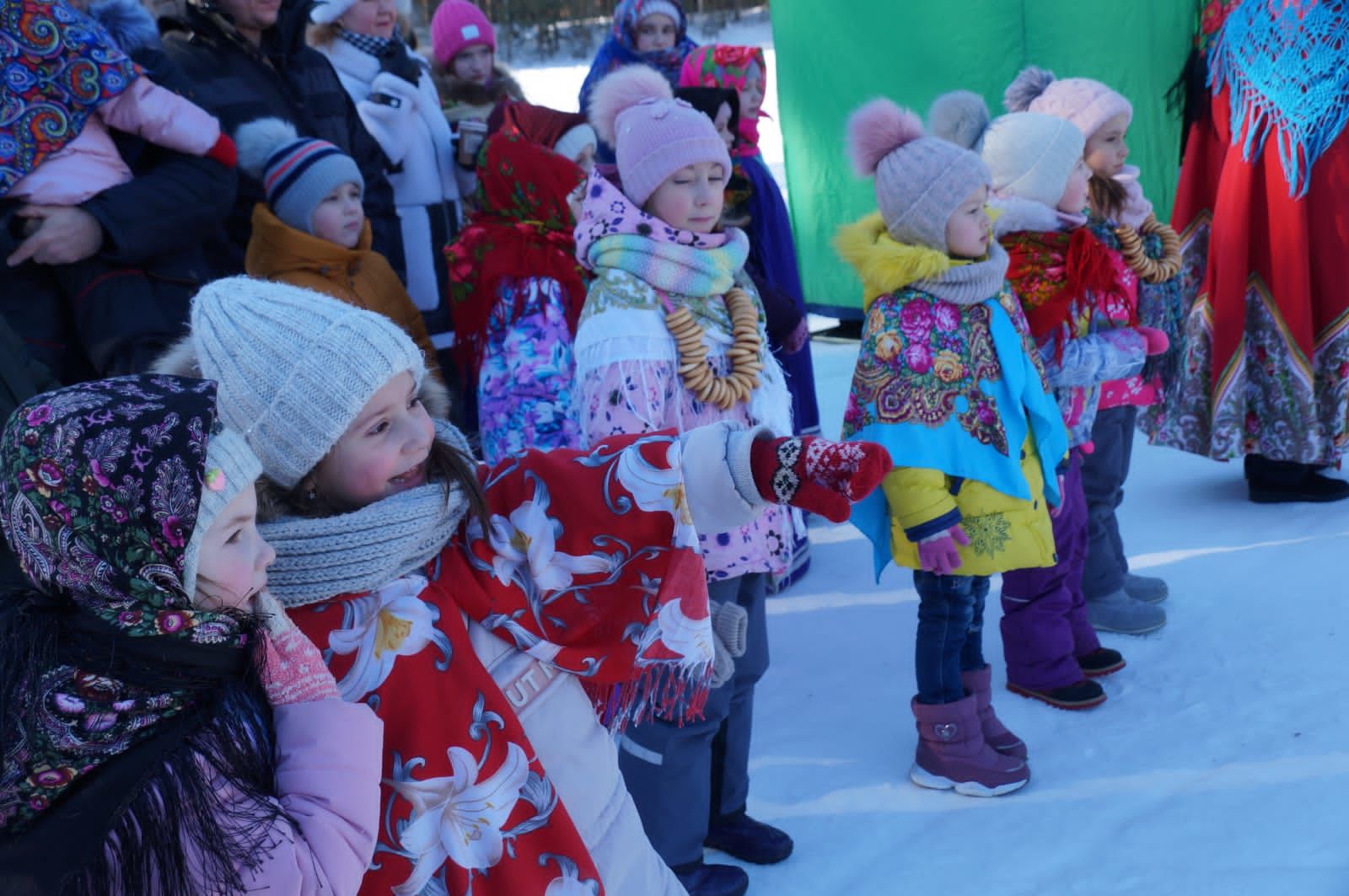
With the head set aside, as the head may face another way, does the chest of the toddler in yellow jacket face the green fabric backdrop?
no
